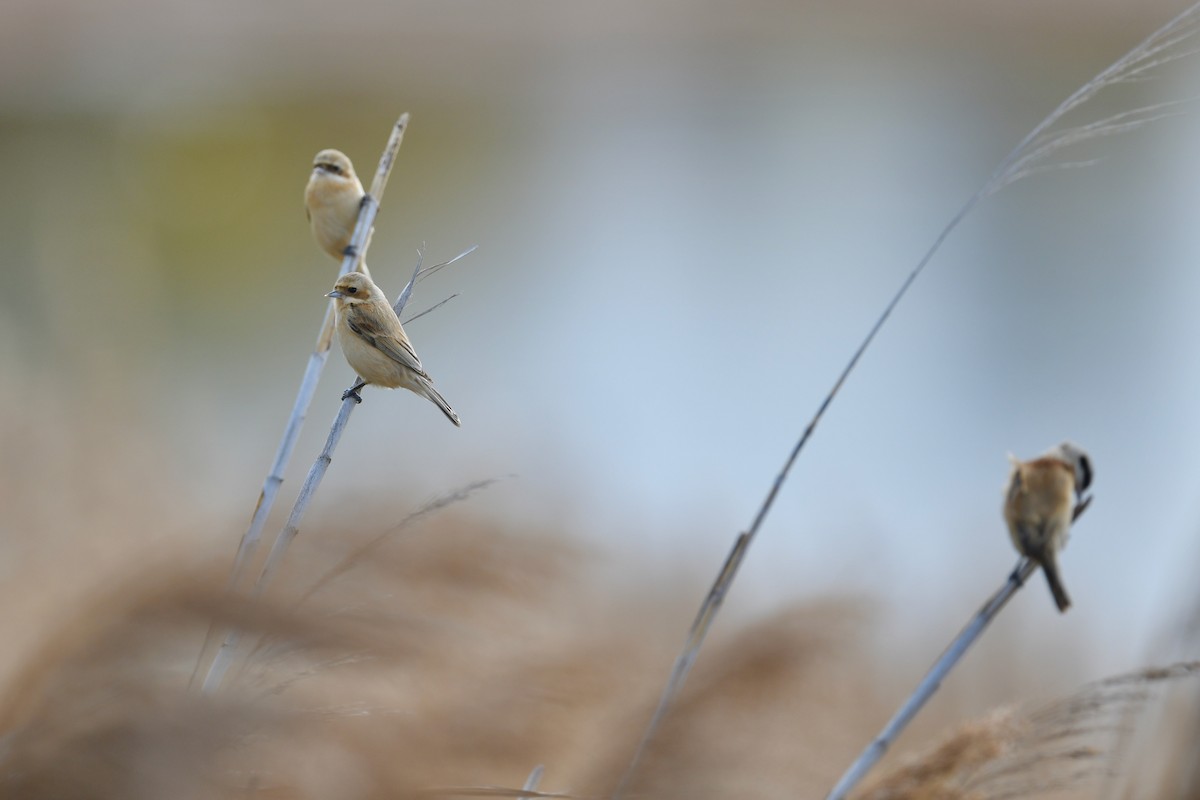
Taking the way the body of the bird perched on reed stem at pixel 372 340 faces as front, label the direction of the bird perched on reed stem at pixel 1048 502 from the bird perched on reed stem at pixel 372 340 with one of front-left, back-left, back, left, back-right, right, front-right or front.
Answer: back-left

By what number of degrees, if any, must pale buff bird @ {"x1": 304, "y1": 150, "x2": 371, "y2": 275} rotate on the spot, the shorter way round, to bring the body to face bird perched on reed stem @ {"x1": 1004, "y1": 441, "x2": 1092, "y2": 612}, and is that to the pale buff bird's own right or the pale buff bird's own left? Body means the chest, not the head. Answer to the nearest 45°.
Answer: approximately 90° to the pale buff bird's own left

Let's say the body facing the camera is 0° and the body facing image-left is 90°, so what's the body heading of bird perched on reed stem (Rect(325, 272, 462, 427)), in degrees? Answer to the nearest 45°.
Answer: approximately 90°

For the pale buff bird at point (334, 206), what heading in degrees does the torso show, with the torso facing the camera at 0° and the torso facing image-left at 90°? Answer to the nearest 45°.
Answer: approximately 45°
